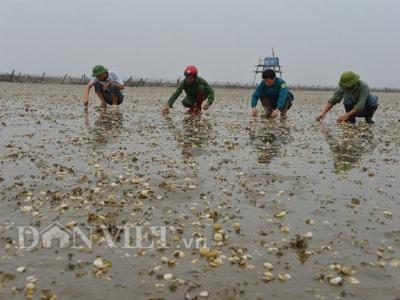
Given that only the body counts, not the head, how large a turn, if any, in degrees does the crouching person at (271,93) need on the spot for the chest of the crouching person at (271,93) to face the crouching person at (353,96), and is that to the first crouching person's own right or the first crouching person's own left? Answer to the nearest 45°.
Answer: approximately 90° to the first crouching person's own left

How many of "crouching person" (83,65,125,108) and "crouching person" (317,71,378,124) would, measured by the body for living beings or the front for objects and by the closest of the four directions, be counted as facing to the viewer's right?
0

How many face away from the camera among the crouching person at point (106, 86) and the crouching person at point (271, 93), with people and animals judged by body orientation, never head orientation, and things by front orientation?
0

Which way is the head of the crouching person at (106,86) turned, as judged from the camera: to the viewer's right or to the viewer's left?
to the viewer's left

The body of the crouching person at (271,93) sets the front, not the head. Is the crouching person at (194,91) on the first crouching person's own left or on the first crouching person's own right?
on the first crouching person's own right

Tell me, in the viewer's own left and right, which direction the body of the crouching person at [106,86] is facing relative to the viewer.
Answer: facing the viewer and to the left of the viewer

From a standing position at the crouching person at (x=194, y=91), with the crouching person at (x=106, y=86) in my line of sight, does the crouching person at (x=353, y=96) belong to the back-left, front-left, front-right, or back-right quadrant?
back-left

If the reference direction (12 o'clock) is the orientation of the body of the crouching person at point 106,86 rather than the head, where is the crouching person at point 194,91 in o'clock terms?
the crouching person at point 194,91 is roughly at 8 o'clock from the crouching person at point 106,86.

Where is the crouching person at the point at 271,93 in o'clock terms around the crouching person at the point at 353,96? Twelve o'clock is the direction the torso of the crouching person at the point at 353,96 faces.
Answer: the crouching person at the point at 271,93 is roughly at 2 o'clock from the crouching person at the point at 353,96.

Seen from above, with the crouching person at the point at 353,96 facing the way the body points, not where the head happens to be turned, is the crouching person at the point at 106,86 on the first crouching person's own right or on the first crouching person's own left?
on the first crouching person's own right

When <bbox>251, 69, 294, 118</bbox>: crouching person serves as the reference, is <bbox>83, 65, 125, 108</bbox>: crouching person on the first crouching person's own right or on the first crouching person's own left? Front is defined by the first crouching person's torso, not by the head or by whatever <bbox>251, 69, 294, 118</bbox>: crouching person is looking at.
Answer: on the first crouching person's own right

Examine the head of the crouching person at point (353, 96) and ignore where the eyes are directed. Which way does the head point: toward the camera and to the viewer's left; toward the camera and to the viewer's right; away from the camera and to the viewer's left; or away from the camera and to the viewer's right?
toward the camera and to the viewer's left

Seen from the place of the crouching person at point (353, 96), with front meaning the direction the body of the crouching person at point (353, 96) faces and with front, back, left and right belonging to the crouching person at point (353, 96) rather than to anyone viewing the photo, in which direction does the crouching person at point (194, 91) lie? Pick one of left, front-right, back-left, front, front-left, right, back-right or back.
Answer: front-right
